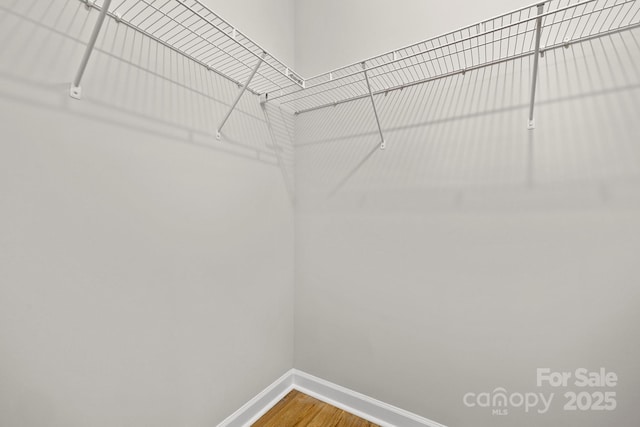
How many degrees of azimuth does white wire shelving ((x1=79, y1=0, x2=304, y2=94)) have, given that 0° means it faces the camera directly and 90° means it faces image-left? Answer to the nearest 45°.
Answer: approximately 315°

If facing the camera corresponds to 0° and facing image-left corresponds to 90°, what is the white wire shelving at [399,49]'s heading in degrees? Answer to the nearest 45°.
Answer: approximately 0°
